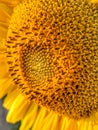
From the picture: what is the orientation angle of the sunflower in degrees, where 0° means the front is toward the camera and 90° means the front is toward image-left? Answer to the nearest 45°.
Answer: approximately 45°
